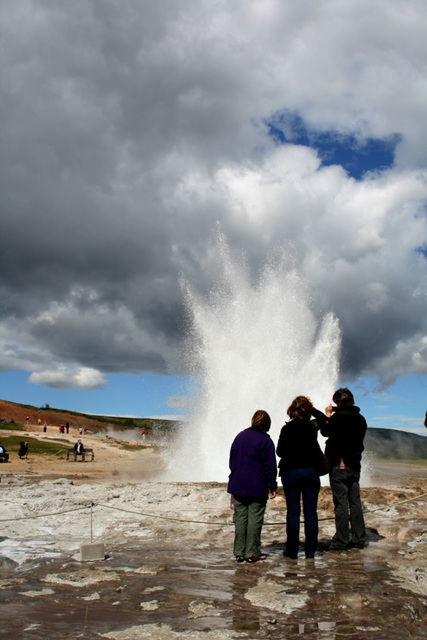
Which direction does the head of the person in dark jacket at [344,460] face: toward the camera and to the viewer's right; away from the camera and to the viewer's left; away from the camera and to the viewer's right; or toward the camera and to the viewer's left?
away from the camera and to the viewer's left

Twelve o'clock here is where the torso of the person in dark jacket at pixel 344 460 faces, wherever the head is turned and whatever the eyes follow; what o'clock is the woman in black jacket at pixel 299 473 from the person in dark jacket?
The woman in black jacket is roughly at 9 o'clock from the person in dark jacket.

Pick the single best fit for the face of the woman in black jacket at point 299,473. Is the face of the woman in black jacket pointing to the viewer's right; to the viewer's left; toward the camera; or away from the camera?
away from the camera

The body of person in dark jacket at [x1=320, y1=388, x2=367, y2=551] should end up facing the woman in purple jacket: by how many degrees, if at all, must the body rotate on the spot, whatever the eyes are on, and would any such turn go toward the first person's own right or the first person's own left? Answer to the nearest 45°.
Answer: approximately 90° to the first person's own left

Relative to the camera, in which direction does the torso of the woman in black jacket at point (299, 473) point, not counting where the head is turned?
away from the camera

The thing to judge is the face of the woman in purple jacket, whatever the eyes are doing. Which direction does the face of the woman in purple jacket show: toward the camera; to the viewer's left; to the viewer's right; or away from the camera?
away from the camera

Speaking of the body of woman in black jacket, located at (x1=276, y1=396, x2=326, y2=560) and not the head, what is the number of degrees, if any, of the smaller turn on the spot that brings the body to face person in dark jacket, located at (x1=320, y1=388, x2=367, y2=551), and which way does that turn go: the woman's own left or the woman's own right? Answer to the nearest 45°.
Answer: approximately 45° to the woman's own right
